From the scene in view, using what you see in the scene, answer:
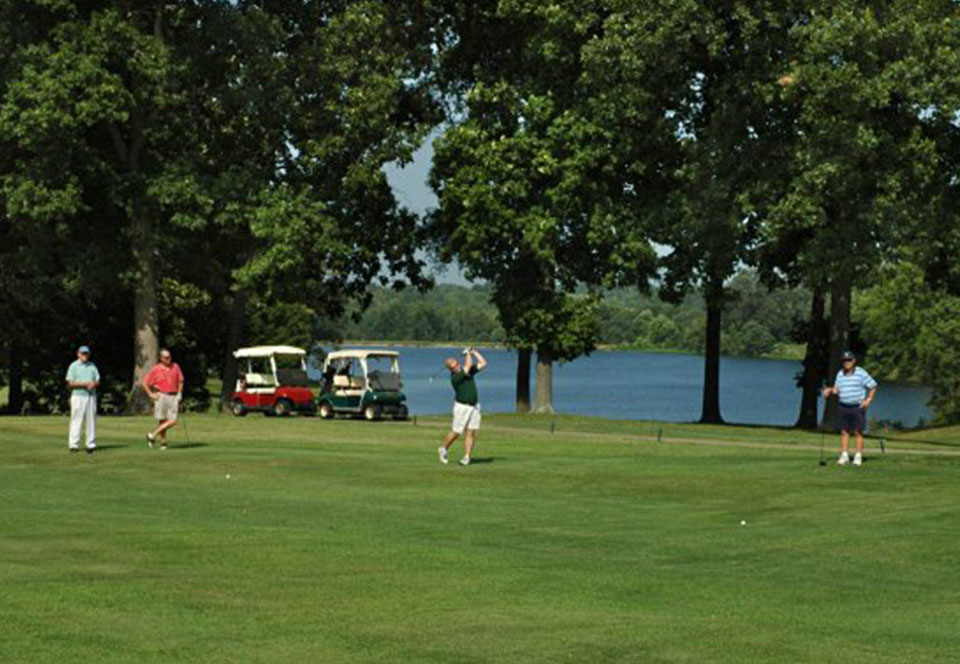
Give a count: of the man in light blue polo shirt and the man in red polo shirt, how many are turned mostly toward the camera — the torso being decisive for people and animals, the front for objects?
2

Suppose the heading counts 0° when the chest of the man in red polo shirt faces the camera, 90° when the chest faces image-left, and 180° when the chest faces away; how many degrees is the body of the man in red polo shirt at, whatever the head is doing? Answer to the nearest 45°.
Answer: approximately 0°

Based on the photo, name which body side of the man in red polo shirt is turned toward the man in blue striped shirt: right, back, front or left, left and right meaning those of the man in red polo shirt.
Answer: left

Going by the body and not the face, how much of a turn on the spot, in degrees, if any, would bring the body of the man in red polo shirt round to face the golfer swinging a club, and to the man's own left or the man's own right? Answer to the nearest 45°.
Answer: approximately 45° to the man's own left

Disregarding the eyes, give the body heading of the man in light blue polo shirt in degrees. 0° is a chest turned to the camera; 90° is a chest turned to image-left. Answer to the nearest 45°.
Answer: approximately 0°

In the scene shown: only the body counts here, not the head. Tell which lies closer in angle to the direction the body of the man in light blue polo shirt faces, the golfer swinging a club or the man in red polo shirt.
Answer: the golfer swinging a club

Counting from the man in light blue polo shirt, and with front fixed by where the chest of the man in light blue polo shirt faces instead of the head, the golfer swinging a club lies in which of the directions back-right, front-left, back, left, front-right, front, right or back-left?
front-left

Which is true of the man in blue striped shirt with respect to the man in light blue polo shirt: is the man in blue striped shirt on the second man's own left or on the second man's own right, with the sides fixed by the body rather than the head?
on the second man's own left

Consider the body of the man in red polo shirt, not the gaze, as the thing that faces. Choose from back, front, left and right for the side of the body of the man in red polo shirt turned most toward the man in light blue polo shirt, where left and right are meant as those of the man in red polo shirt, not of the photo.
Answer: right
